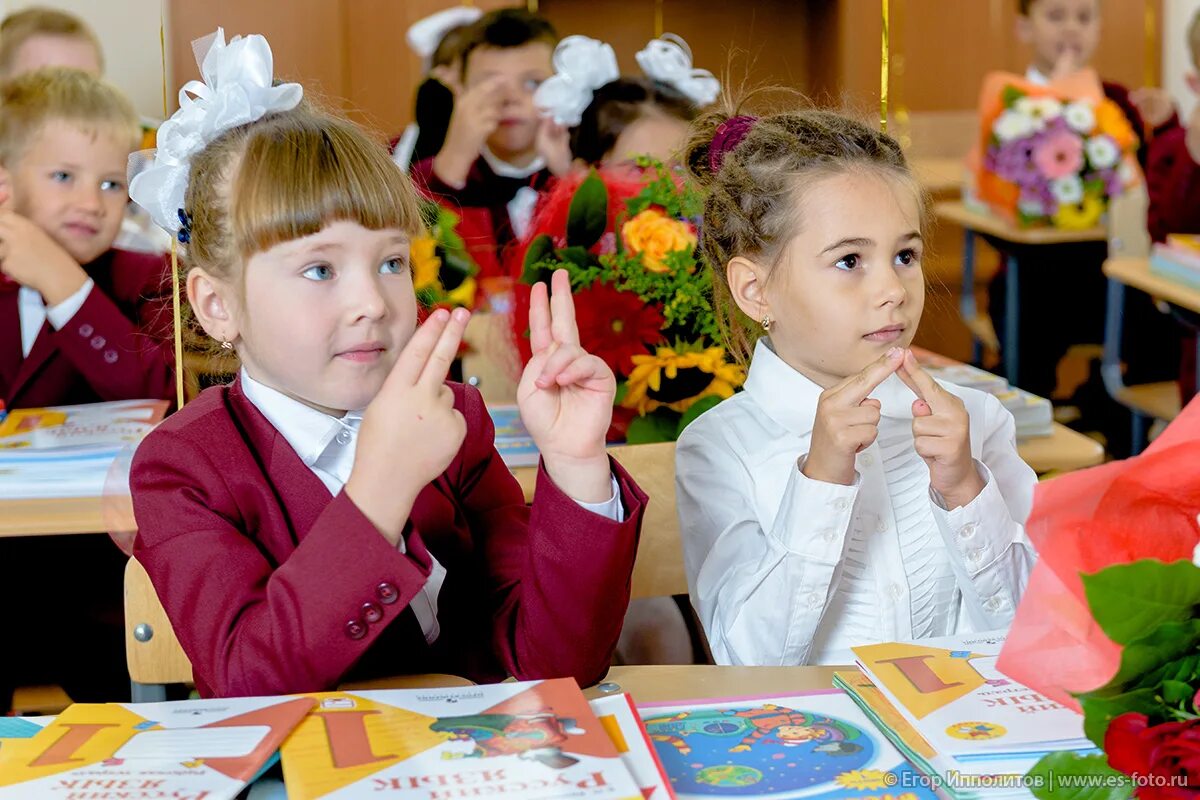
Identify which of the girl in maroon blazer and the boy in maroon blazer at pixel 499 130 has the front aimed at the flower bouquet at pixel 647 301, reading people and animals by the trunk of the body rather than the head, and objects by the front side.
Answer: the boy in maroon blazer

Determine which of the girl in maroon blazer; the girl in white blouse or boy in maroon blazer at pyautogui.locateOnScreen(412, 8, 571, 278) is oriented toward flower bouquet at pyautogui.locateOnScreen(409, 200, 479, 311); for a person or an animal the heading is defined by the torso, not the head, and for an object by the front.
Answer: the boy in maroon blazer

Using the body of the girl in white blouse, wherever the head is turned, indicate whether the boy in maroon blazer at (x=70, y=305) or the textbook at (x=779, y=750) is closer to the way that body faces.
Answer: the textbook

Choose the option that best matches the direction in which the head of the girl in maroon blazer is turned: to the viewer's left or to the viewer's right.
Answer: to the viewer's right

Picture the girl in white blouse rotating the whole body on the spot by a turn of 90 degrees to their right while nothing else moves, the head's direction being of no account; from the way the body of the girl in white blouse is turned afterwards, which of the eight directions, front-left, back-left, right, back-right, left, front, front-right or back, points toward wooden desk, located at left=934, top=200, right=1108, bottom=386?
back-right

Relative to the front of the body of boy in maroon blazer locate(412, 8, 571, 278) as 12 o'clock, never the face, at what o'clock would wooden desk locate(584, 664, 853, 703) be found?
The wooden desk is roughly at 12 o'clock from the boy in maroon blazer.

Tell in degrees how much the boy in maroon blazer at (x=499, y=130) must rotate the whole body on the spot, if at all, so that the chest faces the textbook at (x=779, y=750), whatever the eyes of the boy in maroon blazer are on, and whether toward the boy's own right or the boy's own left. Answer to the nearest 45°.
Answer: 0° — they already face it

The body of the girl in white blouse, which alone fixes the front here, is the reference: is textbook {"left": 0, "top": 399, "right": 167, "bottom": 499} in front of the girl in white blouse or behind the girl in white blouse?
behind
